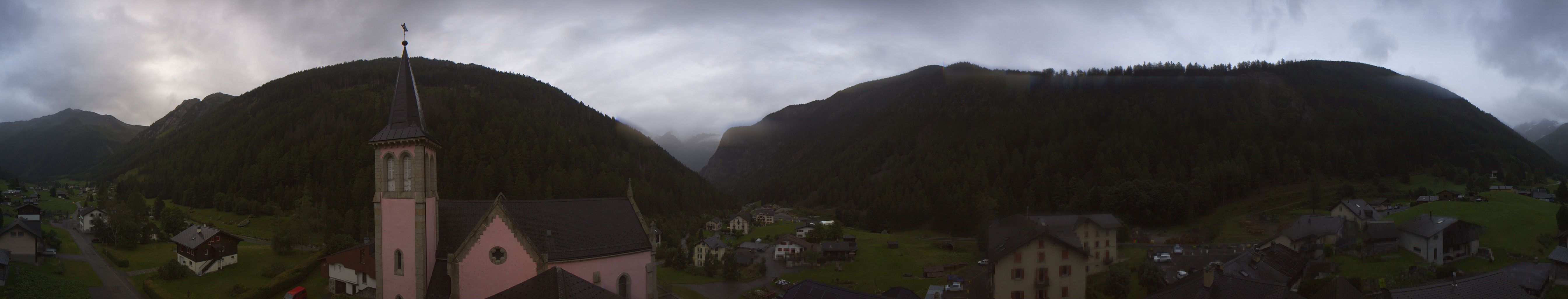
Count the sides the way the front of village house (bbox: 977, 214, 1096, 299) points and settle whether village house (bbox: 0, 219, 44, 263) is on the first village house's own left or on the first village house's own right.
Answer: on the first village house's own right

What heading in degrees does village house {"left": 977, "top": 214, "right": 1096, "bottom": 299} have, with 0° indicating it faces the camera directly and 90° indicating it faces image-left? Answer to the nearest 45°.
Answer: approximately 0°

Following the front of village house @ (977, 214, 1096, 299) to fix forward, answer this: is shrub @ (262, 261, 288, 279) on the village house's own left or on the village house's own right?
on the village house's own right

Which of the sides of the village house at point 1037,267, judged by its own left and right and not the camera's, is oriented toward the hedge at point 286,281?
front

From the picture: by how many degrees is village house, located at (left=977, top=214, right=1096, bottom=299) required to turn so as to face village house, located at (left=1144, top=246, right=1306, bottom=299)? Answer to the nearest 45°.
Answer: approximately 90° to its left

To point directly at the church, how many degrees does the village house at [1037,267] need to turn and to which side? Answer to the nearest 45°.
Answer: approximately 45° to its right
